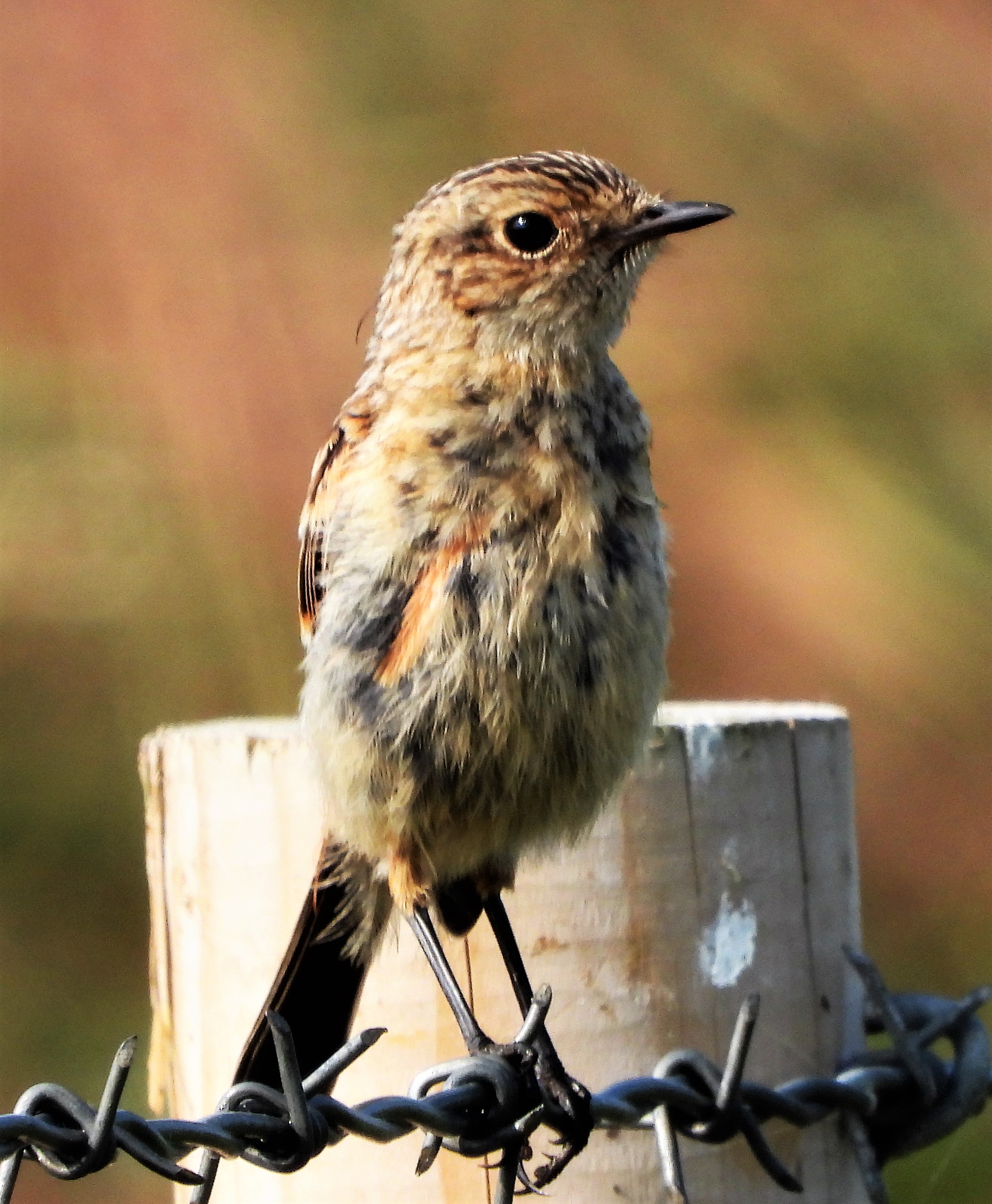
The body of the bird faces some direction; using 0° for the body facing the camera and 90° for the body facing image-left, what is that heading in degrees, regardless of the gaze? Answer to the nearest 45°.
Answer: approximately 315°
